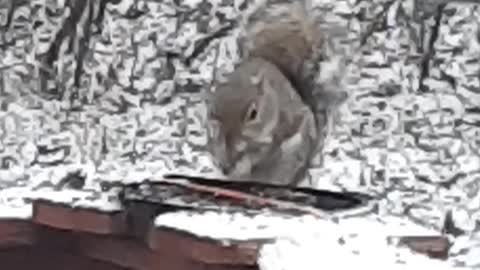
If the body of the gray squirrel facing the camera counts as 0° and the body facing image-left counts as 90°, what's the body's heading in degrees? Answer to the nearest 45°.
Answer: approximately 45°
